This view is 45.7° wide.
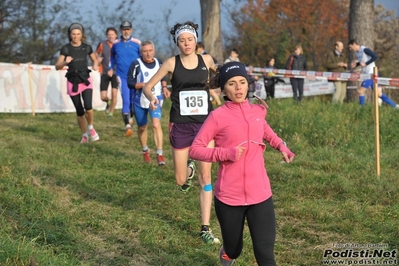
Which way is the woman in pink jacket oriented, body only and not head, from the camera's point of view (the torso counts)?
toward the camera

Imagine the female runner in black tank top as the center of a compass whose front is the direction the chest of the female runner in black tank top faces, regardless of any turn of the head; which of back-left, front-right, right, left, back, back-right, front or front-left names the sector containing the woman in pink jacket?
front

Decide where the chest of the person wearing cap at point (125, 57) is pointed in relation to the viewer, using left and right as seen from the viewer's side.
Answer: facing the viewer

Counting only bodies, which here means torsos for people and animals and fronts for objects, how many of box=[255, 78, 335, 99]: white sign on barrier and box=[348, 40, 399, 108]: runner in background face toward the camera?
1

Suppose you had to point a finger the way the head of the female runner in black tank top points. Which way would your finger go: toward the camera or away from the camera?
toward the camera

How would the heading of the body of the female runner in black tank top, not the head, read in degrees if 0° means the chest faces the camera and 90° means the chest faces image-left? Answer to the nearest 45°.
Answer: approximately 0°

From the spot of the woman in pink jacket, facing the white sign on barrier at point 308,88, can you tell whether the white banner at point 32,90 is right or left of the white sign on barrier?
left

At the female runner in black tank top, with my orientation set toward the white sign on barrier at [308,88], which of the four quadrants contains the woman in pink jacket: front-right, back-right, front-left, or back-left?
back-right

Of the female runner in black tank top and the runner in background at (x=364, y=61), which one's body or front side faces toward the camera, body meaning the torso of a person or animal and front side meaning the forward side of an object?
the female runner in black tank top
